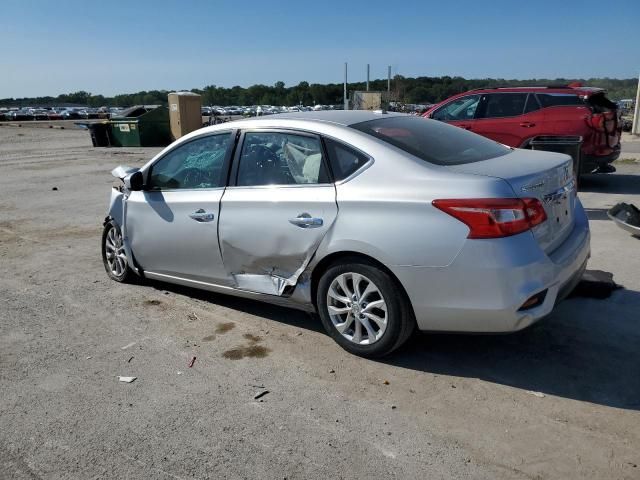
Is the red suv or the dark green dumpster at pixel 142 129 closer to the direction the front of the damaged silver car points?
the dark green dumpster

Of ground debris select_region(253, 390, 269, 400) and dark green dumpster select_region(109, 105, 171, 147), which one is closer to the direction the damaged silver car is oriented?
the dark green dumpster

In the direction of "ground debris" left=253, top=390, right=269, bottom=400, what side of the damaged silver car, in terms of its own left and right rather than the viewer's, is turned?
left

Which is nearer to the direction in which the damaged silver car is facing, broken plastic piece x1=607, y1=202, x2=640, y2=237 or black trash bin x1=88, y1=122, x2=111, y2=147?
the black trash bin

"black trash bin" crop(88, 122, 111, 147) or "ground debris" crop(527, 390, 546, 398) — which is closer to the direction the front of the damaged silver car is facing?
the black trash bin

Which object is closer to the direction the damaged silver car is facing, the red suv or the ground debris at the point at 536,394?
the red suv

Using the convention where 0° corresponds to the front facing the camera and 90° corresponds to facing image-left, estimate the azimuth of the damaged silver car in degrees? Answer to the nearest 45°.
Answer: approximately 135°

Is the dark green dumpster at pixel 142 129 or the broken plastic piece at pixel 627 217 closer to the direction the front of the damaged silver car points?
the dark green dumpster

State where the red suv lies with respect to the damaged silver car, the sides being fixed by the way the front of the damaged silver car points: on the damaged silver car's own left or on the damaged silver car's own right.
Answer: on the damaged silver car's own right

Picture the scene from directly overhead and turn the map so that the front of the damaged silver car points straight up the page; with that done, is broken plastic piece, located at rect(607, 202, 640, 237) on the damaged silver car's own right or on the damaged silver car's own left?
on the damaged silver car's own right
